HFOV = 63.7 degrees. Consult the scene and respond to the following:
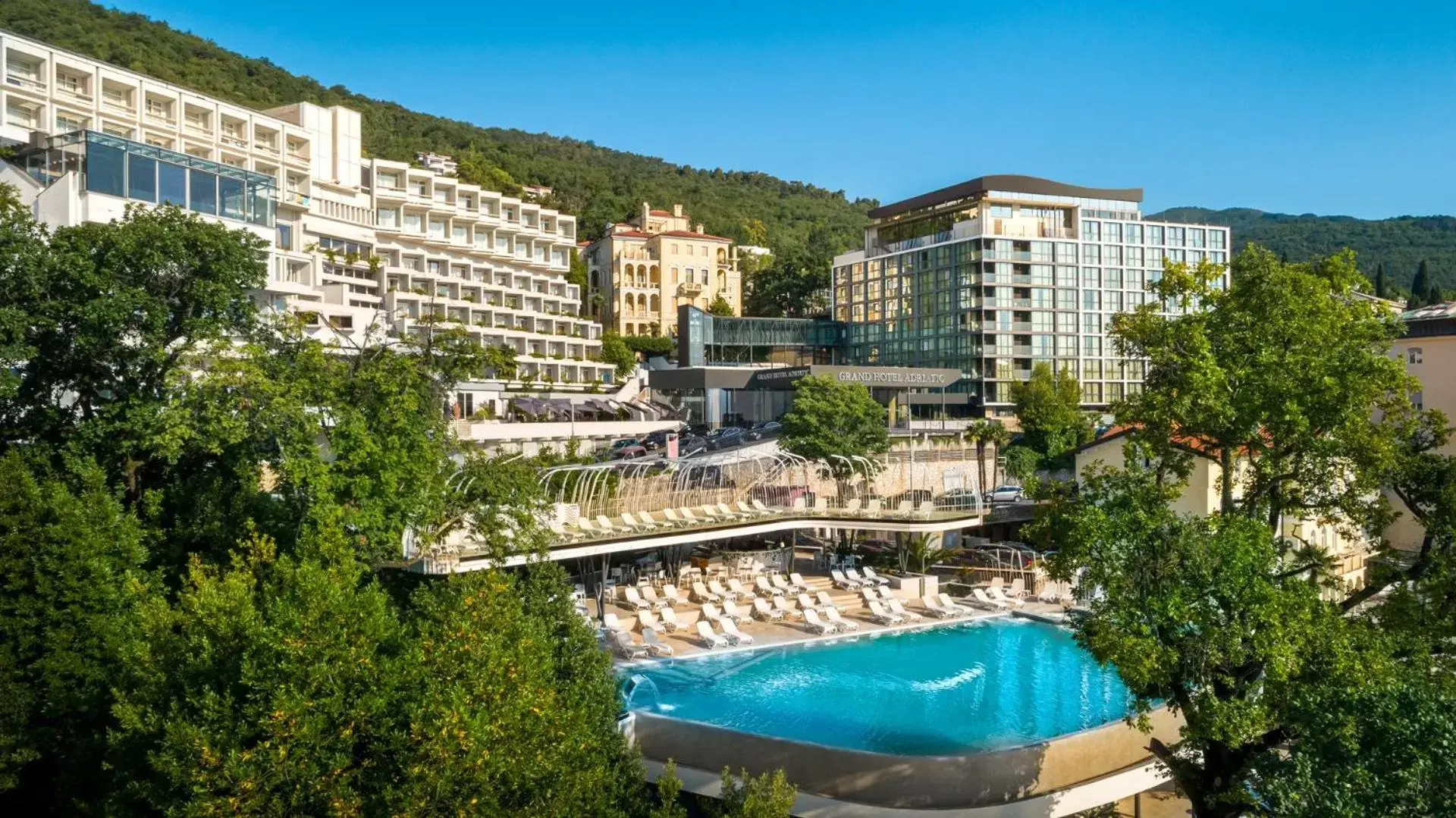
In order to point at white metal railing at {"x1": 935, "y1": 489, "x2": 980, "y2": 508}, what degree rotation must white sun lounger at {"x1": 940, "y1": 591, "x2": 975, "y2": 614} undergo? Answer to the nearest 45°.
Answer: approximately 135° to its left

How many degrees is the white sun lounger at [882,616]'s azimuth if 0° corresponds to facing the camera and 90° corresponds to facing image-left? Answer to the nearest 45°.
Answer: approximately 315°

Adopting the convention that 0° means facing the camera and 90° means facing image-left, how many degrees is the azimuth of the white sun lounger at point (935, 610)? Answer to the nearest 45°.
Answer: approximately 315°

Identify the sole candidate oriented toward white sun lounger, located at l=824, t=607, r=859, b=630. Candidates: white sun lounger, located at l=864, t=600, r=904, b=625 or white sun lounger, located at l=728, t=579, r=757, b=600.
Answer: white sun lounger, located at l=728, t=579, r=757, b=600

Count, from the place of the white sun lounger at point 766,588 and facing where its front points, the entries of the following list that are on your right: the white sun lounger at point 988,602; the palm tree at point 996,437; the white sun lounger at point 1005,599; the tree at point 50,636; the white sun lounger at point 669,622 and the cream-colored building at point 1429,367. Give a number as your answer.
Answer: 2

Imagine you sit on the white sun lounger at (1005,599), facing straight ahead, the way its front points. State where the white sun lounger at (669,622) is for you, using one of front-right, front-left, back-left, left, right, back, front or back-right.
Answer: right

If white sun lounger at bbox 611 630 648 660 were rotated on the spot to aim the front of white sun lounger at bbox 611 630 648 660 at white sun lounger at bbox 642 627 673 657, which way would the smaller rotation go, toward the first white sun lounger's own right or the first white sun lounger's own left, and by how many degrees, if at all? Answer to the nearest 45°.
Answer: approximately 45° to the first white sun lounger's own left

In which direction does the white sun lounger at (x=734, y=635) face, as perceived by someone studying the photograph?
facing the viewer and to the right of the viewer

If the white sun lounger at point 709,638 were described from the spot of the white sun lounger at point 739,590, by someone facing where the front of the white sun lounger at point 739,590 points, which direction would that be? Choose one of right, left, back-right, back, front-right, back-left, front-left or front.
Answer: front-right

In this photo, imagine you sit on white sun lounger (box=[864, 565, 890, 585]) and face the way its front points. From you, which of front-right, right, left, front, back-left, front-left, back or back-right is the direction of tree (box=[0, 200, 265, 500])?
right

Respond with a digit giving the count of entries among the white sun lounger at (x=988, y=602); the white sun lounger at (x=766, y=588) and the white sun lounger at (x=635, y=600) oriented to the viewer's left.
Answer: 0

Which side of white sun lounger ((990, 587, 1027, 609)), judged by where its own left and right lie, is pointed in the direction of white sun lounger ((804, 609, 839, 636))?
right

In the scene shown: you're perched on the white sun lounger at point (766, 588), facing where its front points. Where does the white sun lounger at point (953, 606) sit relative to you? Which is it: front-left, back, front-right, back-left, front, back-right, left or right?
front-left

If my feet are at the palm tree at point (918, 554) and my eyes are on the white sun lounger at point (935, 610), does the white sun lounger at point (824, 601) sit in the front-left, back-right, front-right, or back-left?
front-right
